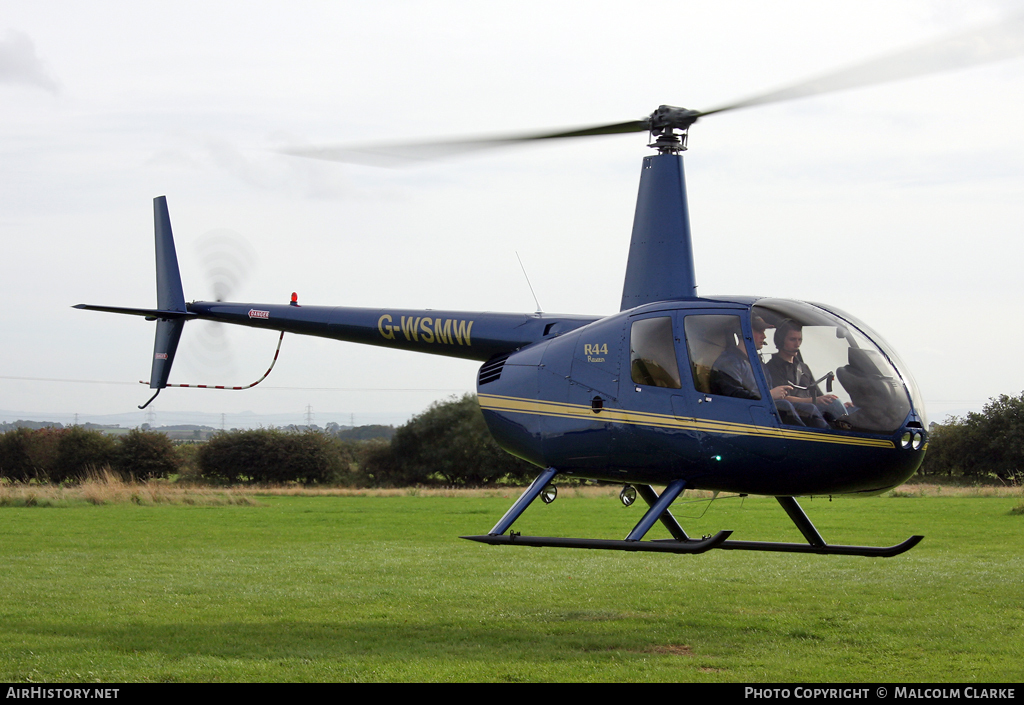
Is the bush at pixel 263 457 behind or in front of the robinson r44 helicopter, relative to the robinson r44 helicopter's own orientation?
behind

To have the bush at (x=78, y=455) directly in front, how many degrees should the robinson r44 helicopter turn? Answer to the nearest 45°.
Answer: approximately 180°

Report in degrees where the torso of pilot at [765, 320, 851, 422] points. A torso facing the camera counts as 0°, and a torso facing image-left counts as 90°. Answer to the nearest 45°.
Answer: approximately 315°

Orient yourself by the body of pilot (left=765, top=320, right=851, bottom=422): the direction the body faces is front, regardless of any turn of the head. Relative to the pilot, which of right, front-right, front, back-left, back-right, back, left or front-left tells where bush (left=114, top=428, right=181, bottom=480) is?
back

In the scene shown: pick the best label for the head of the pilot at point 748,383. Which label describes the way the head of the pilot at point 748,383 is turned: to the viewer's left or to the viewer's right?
to the viewer's right

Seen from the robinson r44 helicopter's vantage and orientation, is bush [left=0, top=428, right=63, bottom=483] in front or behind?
behind

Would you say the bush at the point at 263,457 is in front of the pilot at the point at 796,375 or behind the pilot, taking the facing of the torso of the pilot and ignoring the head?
behind

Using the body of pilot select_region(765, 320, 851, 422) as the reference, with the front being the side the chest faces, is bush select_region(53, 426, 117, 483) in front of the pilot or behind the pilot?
behind

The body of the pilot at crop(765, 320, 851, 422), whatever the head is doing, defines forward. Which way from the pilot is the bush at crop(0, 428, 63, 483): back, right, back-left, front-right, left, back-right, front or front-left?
back

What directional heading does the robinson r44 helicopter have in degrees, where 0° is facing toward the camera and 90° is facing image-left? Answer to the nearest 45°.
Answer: approximately 315°

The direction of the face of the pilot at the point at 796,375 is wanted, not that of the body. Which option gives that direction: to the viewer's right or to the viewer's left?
to the viewer's right
